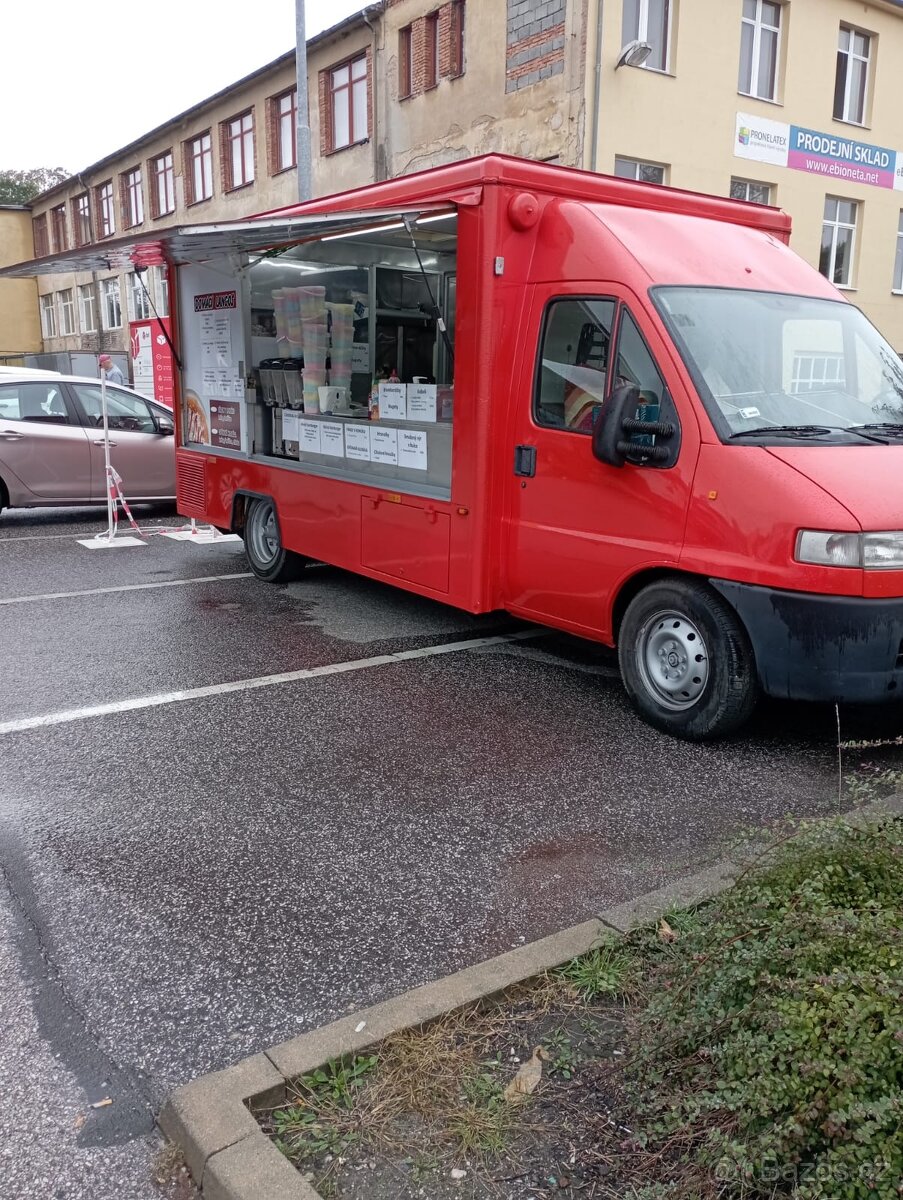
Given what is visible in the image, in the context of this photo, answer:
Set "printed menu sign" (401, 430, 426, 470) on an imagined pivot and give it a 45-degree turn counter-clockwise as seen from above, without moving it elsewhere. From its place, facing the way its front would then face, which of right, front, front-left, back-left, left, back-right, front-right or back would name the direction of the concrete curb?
front

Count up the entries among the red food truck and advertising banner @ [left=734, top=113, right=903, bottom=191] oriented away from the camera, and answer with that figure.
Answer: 0

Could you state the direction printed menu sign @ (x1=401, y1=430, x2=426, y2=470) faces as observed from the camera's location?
facing the viewer and to the left of the viewer

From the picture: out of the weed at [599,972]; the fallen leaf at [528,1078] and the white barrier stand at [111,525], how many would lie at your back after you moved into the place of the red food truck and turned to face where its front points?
1

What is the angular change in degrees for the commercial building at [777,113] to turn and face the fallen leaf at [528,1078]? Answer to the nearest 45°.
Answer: approximately 45° to its right

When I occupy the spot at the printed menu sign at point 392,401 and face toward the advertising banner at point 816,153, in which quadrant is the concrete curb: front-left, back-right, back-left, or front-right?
back-right

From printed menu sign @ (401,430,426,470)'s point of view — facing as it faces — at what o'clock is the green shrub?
The green shrub is roughly at 10 o'clock from the printed menu sign.

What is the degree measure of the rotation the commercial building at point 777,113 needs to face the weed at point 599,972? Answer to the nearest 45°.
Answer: approximately 45° to its right

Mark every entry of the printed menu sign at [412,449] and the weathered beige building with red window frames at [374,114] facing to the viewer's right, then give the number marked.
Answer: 0

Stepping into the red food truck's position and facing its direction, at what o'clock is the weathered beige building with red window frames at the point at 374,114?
The weathered beige building with red window frames is roughly at 7 o'clock from the red food truck.

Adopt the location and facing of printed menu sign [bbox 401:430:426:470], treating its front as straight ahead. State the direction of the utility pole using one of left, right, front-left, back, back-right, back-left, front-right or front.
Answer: back-right

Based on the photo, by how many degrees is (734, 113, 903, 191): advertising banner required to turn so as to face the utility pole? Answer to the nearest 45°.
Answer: approximately 90° to its right

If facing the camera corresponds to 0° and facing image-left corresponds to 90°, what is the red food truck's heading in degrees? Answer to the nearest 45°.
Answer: approximately 315°
